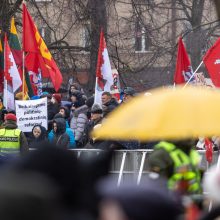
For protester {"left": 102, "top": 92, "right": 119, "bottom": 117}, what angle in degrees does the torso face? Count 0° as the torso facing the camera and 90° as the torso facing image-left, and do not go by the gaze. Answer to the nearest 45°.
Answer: approximately 45°

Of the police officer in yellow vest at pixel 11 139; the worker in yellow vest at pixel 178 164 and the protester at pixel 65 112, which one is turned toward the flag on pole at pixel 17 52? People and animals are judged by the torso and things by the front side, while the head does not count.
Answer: the police officer in yellow vest at pixel 11 139

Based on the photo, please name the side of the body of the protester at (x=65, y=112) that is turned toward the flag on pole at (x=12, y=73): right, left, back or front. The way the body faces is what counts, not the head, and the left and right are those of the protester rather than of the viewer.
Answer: right

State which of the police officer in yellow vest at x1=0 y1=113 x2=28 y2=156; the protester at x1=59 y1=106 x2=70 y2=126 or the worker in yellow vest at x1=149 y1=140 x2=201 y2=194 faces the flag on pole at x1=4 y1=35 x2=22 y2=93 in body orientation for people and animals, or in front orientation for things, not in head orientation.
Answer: the police officer in yellow vest at x1=0 y1=113 x2=28 y2=156

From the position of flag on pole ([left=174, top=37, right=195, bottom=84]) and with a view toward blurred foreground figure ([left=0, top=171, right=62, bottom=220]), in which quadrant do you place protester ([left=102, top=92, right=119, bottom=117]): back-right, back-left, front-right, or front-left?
front-right

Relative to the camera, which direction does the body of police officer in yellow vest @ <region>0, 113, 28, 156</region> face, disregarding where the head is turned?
away from the camera

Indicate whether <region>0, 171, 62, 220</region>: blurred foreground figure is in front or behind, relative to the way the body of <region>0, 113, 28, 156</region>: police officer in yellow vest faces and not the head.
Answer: behind

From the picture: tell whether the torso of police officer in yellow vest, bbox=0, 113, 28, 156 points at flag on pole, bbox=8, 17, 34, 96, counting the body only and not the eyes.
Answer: yes

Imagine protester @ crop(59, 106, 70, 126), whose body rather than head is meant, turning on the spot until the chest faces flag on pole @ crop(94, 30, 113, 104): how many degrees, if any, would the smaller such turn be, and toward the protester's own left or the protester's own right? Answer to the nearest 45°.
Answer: approximately 180°

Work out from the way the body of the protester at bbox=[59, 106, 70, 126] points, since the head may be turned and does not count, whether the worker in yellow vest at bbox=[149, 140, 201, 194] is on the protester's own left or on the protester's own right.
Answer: on the protester's own left
